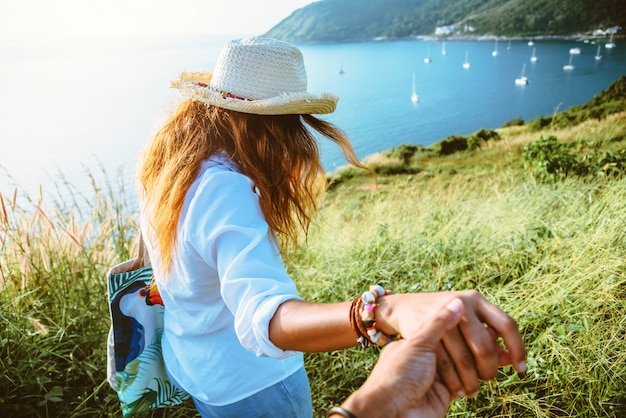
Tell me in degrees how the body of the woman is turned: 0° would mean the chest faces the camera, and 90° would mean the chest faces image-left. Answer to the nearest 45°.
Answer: approximately 225°

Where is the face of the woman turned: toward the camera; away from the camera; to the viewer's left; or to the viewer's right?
away from the camera

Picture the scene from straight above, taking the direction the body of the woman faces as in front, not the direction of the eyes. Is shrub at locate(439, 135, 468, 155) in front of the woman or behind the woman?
in front
